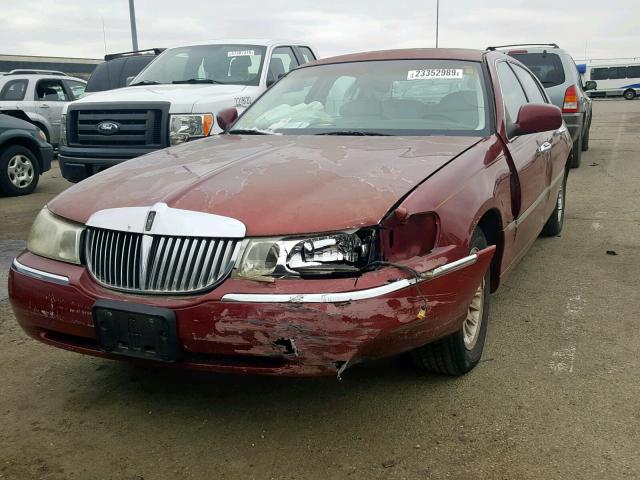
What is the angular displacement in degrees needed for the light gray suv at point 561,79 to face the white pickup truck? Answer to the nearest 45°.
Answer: approximately 135° to its left

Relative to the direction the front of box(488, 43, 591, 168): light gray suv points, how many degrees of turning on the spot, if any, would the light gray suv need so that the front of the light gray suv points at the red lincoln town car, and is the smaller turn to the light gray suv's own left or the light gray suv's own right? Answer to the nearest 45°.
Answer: approximately 180°

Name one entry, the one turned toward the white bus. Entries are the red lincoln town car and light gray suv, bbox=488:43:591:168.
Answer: the light gray suv

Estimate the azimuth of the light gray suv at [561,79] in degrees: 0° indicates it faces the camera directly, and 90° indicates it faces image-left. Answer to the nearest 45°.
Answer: approximately 180°

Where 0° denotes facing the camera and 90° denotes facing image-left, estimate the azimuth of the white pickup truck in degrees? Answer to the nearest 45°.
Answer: approximately 45°

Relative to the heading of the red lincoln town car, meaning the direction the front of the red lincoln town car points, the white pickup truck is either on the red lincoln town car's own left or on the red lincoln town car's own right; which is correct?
on the red lincoln town car's own right

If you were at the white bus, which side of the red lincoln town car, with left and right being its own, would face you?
back
